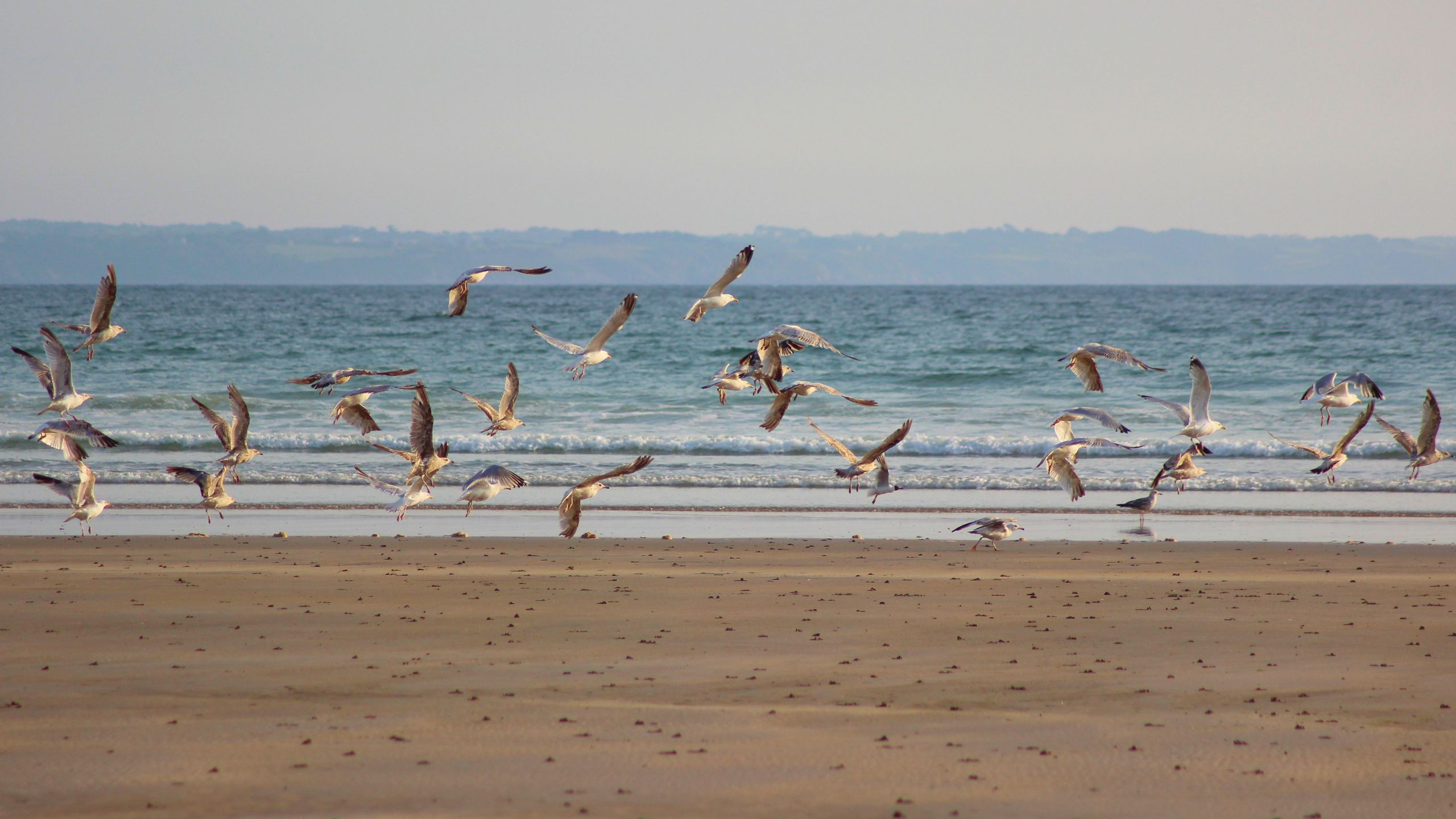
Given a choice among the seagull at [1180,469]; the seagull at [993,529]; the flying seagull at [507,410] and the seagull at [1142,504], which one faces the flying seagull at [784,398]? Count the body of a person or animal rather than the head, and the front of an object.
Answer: the flying seagull at [507,410]

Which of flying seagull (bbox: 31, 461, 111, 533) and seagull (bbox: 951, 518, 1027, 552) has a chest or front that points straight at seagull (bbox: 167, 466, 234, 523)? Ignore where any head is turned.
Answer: the flying seagull

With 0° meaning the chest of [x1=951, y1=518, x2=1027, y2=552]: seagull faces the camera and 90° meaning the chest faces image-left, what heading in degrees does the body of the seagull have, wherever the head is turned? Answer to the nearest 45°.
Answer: approximately 270°

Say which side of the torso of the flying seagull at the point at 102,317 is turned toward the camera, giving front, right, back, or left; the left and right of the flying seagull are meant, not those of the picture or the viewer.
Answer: right

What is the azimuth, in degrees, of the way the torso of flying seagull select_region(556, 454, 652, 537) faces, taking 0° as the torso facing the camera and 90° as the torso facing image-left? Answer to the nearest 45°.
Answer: approximately 225°

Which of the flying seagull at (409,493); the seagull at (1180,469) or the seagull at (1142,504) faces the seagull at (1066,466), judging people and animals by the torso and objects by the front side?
the flying seagull

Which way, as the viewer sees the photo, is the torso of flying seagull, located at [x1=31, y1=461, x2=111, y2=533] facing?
to the viewer's right

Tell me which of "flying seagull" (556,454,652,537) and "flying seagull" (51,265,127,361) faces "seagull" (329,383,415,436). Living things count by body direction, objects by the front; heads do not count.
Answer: "flying seagull" (51,265,127,361)
